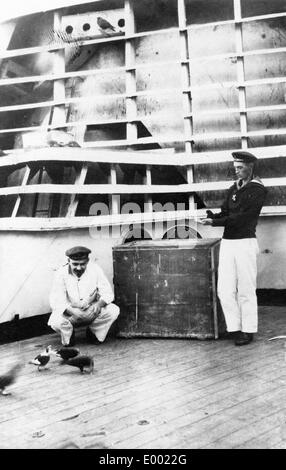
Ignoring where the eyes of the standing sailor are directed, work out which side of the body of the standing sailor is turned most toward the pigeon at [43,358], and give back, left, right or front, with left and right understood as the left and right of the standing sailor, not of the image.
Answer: front

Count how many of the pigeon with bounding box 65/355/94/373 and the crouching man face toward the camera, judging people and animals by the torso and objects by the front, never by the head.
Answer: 1

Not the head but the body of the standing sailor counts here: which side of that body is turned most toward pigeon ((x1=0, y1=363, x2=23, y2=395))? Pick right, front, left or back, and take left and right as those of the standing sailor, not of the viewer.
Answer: front

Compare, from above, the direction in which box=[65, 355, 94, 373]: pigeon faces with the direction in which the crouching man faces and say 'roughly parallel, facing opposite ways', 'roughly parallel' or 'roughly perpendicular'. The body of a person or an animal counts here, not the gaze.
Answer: roughly perpendicular

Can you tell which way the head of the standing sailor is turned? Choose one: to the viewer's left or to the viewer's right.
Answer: to the viewer's left

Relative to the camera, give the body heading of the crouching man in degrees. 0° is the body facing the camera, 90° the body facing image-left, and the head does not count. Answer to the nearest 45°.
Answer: approximately 0°

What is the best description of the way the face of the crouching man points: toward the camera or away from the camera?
toward the camera

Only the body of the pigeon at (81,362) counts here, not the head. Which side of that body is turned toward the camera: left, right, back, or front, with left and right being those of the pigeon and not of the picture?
right

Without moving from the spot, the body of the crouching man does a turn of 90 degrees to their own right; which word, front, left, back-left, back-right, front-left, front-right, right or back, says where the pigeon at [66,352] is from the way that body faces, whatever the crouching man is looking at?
left

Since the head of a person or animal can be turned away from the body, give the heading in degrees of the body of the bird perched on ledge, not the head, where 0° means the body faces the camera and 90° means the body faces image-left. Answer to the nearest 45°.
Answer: approximately 90°

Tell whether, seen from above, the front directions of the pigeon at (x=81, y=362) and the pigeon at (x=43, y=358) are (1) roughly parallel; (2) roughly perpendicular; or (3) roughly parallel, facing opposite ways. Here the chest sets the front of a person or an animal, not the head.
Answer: roughly parallel

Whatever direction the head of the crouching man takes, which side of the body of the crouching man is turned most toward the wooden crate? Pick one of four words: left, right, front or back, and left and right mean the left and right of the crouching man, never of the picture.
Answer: left

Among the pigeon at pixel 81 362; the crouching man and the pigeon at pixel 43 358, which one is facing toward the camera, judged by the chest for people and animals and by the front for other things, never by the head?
the crouching man
